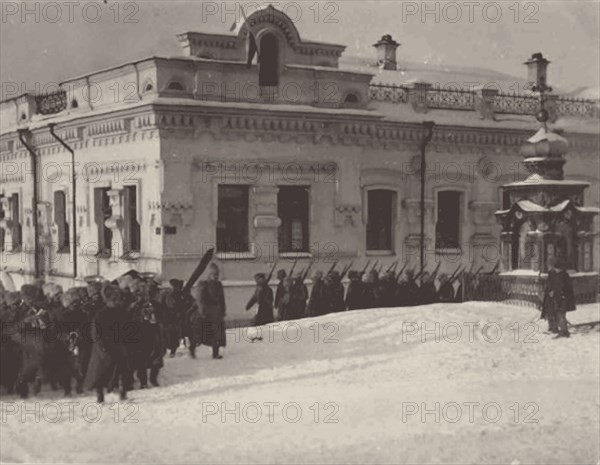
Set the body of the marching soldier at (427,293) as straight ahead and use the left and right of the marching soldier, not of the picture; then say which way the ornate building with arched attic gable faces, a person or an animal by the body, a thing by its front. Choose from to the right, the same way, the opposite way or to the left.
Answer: to the left

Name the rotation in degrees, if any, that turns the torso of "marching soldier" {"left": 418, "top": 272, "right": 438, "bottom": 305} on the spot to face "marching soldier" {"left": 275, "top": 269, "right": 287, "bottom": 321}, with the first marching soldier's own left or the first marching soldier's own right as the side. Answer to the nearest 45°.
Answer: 0° — they already face them

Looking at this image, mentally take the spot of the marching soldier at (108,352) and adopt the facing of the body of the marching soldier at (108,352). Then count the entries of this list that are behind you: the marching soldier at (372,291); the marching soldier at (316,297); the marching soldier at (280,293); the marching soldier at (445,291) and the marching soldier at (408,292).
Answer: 5

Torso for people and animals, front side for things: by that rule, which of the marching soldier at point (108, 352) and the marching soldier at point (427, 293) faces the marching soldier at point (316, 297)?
the marching soldier at point (427, 293)

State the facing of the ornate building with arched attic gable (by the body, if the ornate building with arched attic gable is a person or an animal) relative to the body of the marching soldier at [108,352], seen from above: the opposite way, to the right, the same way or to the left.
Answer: to the left

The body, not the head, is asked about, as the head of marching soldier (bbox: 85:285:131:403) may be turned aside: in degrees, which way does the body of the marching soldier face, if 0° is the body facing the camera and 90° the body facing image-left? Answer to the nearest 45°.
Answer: approximately 45°
